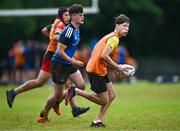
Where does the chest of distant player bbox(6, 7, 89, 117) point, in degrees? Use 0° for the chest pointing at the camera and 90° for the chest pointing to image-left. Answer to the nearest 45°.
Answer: approximately 270°
